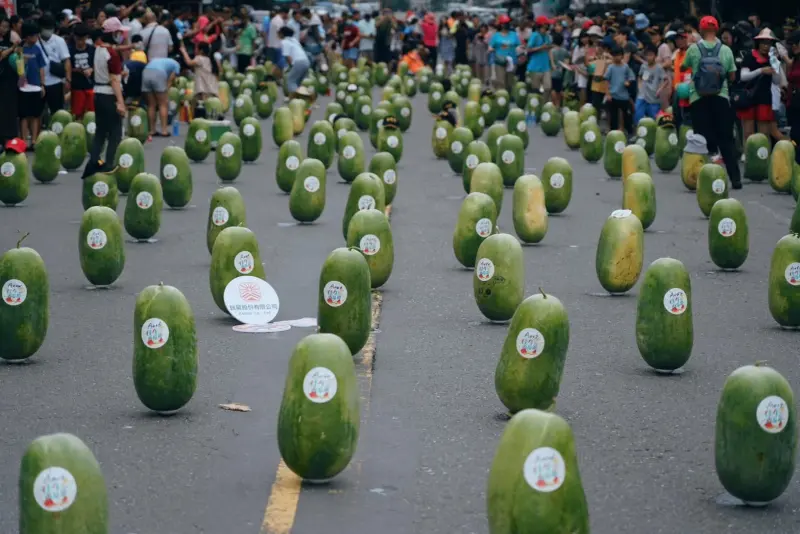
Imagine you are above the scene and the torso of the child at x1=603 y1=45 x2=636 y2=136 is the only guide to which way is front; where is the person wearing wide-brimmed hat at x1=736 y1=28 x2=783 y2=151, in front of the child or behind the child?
in front

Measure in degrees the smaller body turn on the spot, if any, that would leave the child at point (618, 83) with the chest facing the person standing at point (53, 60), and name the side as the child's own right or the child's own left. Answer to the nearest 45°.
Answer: approximately 90° to the child's own right

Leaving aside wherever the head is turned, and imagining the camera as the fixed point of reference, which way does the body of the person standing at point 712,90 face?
away from the camera

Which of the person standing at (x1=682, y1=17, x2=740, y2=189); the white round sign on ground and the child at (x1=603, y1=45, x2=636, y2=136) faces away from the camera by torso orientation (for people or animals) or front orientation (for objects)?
the person standing

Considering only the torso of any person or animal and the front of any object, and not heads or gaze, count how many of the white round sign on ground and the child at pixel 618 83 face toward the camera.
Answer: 2

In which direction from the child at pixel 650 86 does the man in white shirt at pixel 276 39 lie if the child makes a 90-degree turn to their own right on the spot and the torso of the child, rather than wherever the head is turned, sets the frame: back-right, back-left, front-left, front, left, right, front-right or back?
front
